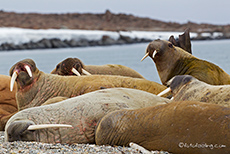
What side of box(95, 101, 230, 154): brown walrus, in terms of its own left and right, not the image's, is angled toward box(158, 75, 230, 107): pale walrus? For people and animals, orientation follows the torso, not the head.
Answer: right

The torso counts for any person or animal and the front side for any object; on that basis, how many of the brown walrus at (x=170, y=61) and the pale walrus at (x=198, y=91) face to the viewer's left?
2

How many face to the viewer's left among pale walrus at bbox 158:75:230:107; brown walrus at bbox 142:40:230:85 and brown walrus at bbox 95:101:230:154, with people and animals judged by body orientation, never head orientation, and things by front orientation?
3

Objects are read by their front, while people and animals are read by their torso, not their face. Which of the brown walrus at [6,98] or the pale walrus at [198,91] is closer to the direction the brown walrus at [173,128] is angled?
the brown walrus

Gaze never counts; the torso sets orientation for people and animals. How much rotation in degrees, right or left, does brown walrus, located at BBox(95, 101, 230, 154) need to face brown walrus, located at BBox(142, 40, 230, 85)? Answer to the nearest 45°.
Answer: approximately 90° to its right

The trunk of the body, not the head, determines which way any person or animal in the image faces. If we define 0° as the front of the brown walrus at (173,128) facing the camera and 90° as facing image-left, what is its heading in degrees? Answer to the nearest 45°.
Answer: approximately 90°

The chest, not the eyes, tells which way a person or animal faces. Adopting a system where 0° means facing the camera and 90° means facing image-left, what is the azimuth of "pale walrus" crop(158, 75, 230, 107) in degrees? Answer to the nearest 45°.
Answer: approximately 90°

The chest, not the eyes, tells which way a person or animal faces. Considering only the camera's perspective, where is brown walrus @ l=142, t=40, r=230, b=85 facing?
facing to the left of the viewer
